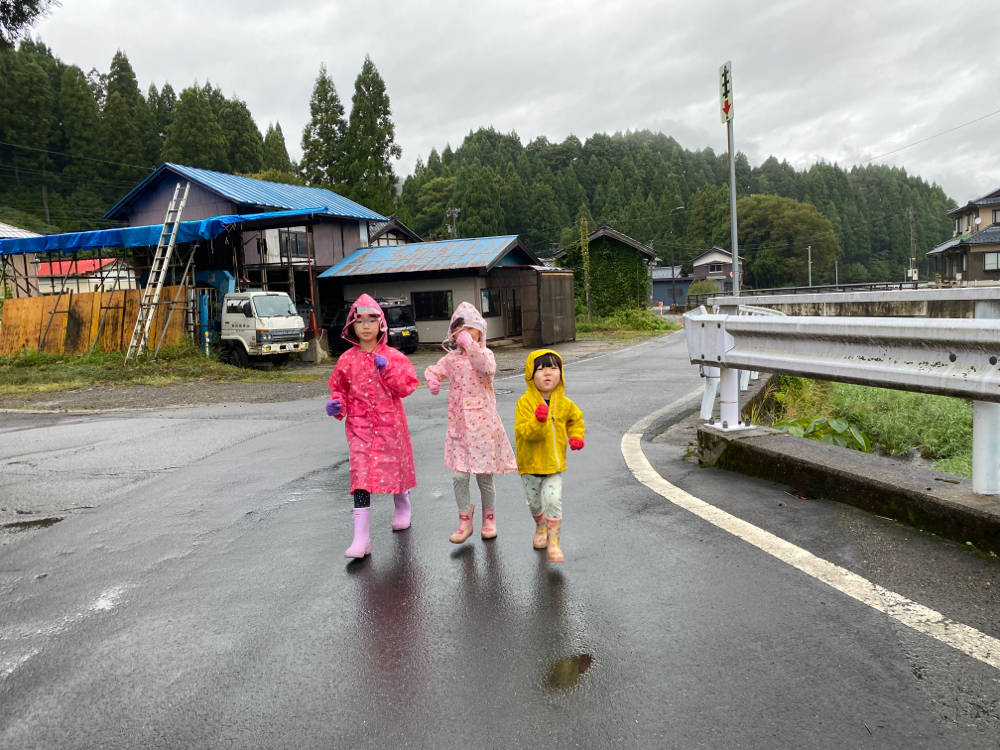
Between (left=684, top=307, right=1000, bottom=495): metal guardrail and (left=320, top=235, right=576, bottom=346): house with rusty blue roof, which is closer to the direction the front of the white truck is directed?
the metal guardrail

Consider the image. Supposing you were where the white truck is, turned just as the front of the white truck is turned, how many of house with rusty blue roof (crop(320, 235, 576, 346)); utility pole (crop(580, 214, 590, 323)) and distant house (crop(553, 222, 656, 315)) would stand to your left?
3

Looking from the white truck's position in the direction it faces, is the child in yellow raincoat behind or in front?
in front

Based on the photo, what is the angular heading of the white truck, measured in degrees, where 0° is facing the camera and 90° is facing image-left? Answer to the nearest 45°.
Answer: approximately 315°

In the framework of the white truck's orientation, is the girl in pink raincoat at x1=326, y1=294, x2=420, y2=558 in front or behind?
in front

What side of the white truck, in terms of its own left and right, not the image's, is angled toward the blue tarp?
back

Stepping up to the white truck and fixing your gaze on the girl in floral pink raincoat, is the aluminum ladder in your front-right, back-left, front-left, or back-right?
back-right

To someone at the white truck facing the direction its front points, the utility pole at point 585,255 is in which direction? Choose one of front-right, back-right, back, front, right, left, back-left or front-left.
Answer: left
